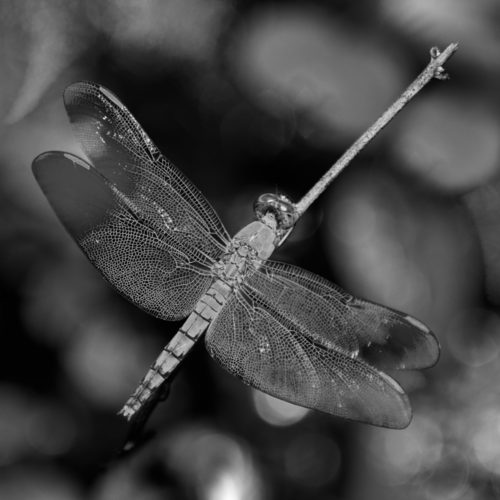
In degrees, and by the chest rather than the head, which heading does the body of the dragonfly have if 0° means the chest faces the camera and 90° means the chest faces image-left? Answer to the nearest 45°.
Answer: approximately 225°
